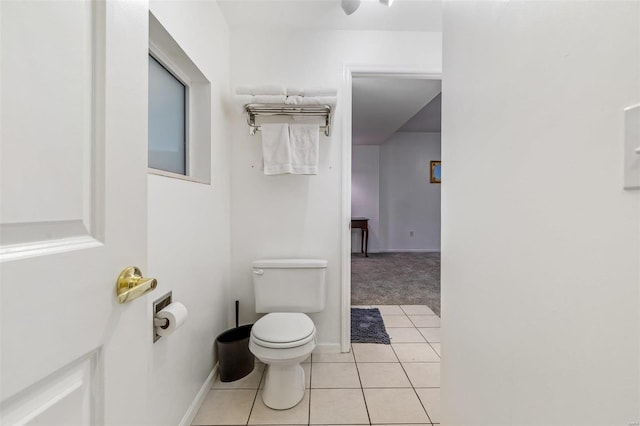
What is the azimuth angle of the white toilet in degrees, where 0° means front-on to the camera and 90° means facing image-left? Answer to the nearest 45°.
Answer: approximately 0°

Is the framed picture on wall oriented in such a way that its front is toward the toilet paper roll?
yes

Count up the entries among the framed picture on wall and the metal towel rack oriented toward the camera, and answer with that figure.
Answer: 2

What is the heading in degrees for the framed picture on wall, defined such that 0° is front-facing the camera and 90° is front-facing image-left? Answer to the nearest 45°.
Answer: approximately 0°

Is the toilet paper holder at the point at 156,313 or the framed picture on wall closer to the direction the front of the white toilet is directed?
the toilet paper holder
